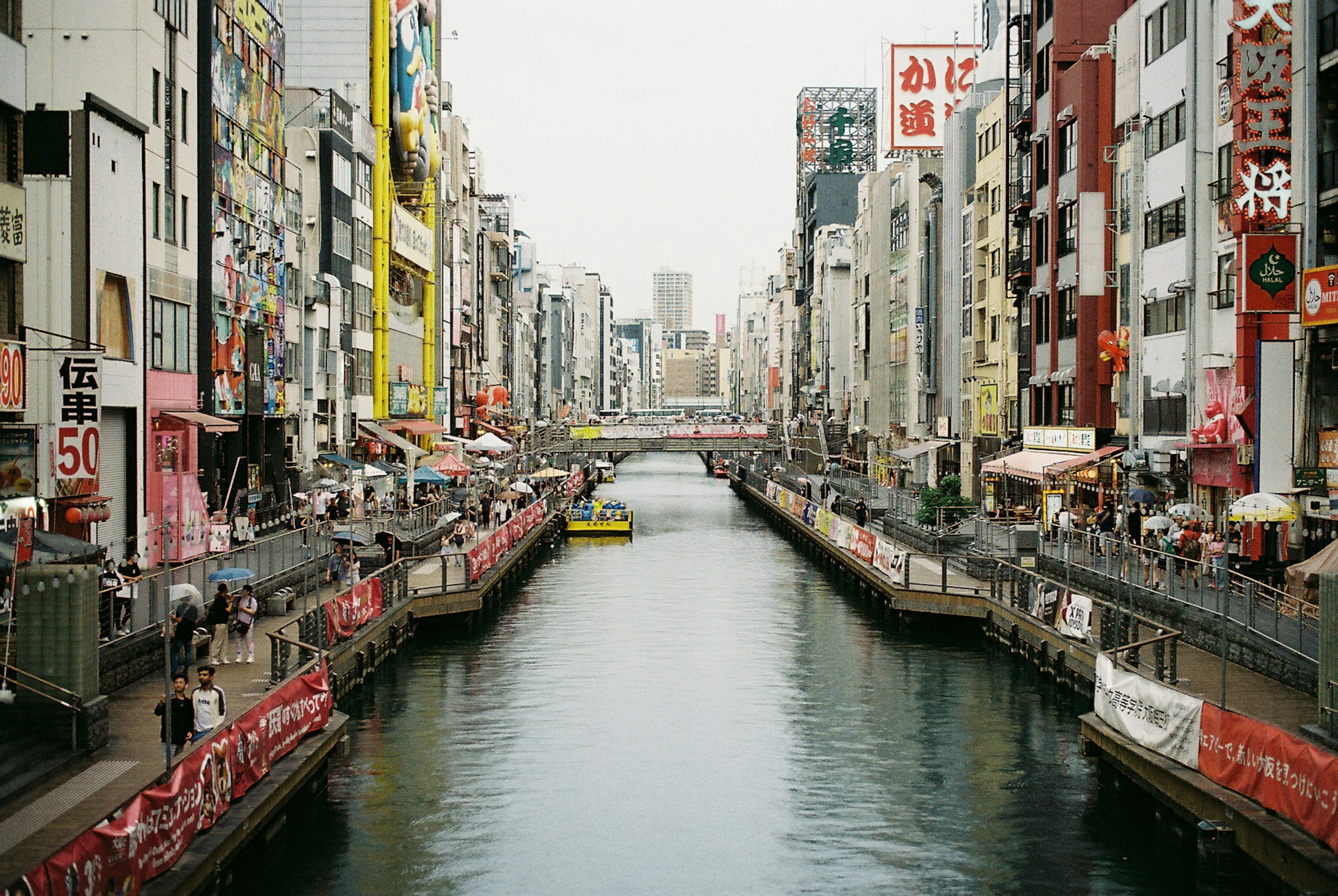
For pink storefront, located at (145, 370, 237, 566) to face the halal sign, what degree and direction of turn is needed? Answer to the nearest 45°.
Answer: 0° — it already faces it

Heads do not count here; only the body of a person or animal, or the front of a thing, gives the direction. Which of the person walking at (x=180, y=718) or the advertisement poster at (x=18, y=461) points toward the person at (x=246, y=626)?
the advertisement poster

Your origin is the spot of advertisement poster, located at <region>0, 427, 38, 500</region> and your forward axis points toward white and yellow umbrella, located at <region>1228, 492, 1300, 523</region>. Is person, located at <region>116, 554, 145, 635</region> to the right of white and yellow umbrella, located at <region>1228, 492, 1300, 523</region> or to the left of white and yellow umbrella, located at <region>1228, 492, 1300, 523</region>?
right

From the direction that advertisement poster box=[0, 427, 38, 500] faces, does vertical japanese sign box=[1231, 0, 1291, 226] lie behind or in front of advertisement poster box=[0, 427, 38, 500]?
in front

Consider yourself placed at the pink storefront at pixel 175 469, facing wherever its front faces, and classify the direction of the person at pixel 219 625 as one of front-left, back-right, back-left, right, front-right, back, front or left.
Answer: front-right

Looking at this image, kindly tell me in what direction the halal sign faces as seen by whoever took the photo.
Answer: facing the viewer

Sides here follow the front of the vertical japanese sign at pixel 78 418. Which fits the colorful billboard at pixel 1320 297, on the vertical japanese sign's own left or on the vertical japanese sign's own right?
on the vertical japanese sign's own left

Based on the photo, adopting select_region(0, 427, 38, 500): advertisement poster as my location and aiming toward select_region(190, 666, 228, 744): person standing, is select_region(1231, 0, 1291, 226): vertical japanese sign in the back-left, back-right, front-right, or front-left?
front-left

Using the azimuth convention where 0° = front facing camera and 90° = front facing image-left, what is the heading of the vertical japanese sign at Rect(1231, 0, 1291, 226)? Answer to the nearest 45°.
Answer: approximately 0°

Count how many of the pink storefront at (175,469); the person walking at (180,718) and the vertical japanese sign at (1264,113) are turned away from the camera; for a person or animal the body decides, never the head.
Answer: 0

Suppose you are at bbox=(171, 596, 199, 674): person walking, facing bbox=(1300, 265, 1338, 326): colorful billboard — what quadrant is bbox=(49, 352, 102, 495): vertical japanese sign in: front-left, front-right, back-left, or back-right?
back-left

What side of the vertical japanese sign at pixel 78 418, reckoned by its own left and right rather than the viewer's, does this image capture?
front

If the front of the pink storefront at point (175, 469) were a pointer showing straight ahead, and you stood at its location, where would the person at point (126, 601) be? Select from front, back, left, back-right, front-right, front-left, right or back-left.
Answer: front-right
